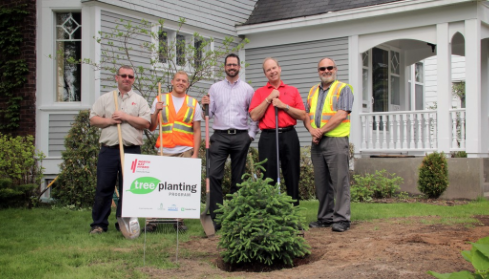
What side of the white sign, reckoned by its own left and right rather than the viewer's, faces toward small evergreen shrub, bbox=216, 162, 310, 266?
left

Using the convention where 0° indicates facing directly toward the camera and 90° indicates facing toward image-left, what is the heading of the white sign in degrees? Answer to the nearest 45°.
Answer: approximately 0°

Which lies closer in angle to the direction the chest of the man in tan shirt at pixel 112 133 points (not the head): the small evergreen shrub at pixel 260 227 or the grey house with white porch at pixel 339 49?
the small evergreen shrub

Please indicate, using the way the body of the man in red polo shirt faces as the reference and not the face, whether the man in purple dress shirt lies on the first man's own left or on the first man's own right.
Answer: on the first man's own right

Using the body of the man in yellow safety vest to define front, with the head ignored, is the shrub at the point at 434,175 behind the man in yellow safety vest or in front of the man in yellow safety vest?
behind

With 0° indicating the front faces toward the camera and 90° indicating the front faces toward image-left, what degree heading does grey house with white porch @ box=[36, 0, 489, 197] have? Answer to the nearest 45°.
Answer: approximately 0°

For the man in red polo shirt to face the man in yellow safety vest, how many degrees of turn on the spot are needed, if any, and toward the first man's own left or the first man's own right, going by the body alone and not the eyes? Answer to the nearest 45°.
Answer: approximately 90° to the first man's own left
